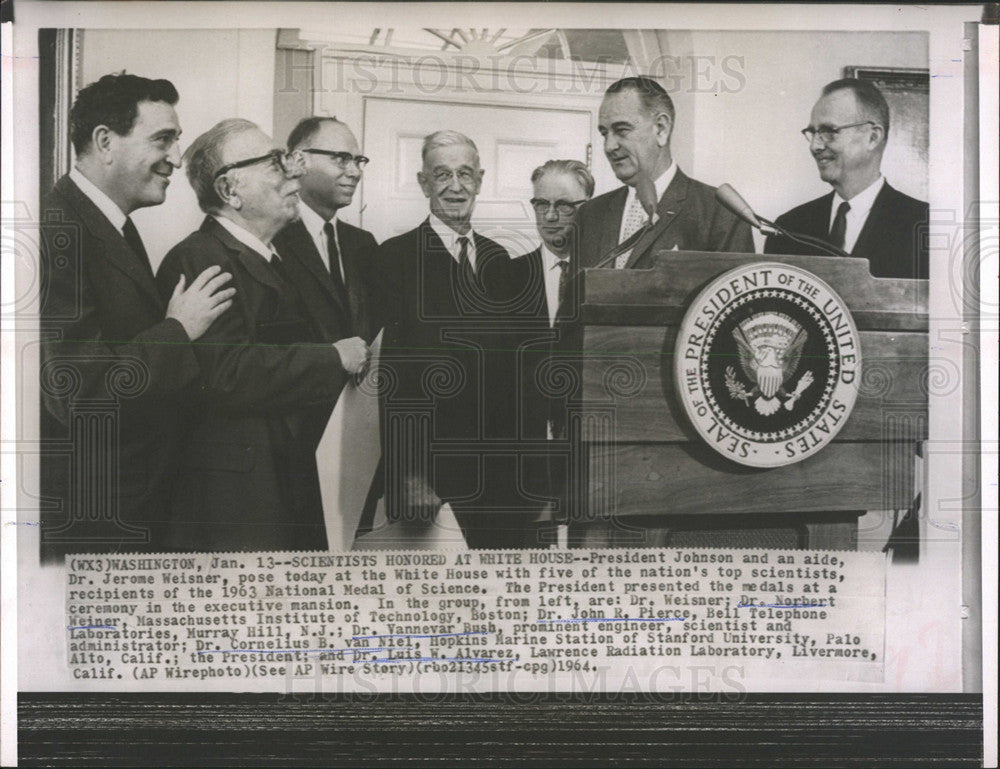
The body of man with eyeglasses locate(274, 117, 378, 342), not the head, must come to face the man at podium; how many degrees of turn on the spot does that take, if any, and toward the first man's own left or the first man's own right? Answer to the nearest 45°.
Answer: approximately 45° to the first man's own left

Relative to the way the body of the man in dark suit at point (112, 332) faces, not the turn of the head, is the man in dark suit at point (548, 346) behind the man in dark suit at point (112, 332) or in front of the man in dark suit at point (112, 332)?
in front

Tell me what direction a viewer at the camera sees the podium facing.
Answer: facing the viewer

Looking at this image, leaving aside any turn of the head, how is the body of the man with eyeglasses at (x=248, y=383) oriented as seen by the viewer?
to the viewer's right

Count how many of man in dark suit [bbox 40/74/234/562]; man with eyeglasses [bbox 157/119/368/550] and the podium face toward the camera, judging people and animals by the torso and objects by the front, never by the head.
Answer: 1

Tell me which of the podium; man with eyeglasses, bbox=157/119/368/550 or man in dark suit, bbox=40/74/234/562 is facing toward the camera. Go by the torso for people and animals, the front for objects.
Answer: the podium

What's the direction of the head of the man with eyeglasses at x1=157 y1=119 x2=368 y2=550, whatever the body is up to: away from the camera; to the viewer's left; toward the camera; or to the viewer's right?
to the viewer's right

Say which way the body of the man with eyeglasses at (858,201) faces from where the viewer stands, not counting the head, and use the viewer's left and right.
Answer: facing the viewer and to the left of the viewer

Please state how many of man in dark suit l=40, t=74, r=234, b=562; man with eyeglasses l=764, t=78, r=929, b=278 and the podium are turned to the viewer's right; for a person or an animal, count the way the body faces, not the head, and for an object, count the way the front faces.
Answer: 1

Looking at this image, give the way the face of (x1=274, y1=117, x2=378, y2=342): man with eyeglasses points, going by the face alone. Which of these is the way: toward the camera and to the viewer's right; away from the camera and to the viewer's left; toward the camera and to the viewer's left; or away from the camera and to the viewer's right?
toward the camera and to the viewer's right

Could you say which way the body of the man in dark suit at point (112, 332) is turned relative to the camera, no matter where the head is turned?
to the viewer's right
